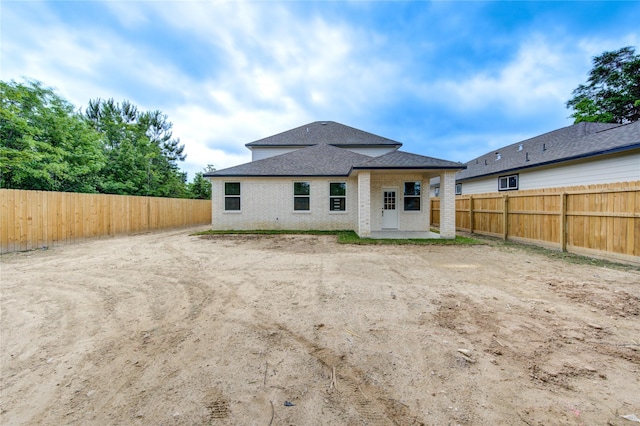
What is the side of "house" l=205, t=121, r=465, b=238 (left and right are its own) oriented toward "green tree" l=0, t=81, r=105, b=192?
left

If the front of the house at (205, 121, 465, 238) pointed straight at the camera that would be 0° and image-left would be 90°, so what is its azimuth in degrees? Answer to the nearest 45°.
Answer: approximately 180°

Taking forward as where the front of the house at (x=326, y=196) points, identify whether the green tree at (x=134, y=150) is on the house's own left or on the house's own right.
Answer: on the house's own left

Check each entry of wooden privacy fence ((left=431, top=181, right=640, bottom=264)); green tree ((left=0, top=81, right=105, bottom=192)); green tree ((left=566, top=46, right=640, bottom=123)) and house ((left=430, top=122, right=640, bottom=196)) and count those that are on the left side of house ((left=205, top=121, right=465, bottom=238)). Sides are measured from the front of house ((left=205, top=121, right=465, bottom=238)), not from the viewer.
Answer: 1

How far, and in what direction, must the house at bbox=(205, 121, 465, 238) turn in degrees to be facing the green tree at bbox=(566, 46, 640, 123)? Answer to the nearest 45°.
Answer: approximately 45° to its right

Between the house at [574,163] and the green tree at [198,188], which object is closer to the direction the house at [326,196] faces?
the green tree

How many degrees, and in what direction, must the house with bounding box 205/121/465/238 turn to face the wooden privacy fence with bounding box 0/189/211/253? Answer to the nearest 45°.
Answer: approximately 135° to its left

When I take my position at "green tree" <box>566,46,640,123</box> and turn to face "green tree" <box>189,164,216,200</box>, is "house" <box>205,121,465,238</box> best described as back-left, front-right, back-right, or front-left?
front-left

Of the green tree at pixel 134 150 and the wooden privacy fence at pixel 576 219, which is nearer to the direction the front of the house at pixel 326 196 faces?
the green tree

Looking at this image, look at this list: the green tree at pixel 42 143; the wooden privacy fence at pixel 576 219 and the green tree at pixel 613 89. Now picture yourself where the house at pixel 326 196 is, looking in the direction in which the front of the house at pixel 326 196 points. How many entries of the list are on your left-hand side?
1

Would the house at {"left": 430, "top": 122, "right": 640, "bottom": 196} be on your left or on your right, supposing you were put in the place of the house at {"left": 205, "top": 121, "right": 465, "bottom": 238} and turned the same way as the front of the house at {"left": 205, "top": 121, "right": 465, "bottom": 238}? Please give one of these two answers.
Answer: on your right
